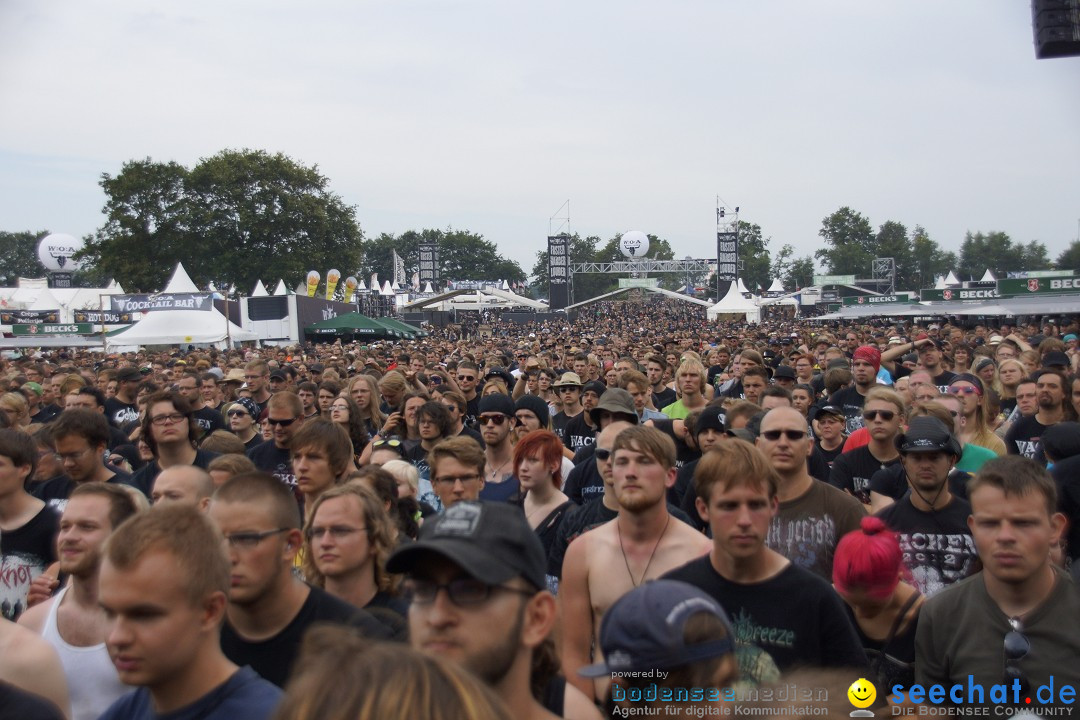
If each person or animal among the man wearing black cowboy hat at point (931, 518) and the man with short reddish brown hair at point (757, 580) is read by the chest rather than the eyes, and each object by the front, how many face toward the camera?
2

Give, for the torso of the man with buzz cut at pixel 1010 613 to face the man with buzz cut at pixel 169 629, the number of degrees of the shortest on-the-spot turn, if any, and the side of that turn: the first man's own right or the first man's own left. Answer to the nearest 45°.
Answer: approximately 45° to the first man's own right

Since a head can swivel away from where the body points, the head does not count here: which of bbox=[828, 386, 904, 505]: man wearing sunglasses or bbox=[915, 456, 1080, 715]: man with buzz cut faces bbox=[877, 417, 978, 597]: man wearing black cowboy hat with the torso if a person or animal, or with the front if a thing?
bbox=[828, 386, 904, 505]: man wearing sunglasses

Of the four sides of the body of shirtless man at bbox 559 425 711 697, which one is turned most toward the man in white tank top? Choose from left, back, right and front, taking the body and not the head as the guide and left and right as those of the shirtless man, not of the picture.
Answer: right

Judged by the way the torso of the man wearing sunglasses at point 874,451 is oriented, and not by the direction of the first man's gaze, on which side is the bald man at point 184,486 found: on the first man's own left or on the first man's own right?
on the first man's own right

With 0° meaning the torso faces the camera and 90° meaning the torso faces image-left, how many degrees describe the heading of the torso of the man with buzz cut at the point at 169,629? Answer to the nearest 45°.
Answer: approximately 45°

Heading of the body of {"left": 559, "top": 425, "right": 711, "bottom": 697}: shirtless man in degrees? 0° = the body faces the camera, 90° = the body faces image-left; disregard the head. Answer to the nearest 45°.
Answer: approximately 0°

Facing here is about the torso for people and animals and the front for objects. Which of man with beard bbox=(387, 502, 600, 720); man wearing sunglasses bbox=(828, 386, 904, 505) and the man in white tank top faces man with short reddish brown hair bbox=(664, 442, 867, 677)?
the man wearing sunglasses

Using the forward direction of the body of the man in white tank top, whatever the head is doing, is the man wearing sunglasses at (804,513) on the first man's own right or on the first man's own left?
on the first man's own left
